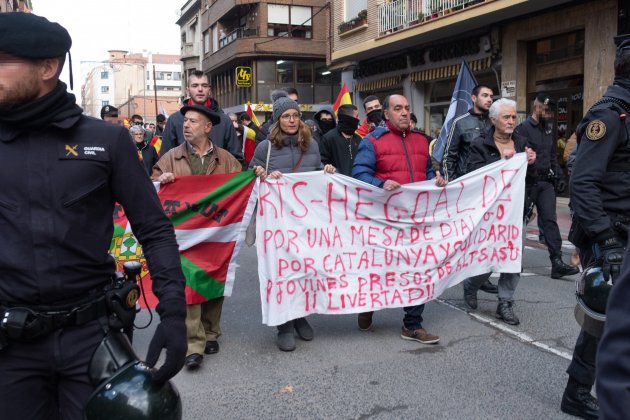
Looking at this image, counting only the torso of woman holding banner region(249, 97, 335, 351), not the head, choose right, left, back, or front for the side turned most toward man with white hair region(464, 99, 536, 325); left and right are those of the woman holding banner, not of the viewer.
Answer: left

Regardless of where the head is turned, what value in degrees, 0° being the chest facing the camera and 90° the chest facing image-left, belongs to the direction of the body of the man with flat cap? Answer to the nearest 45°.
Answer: approximately 0°

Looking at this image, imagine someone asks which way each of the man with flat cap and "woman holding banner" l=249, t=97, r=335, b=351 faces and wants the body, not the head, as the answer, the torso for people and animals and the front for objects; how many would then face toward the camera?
2

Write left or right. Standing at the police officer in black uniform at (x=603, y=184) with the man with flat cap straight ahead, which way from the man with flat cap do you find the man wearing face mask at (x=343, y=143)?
right

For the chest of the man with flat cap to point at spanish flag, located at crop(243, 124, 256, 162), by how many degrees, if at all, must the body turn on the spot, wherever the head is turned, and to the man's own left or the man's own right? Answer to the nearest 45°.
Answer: approximately 180°
